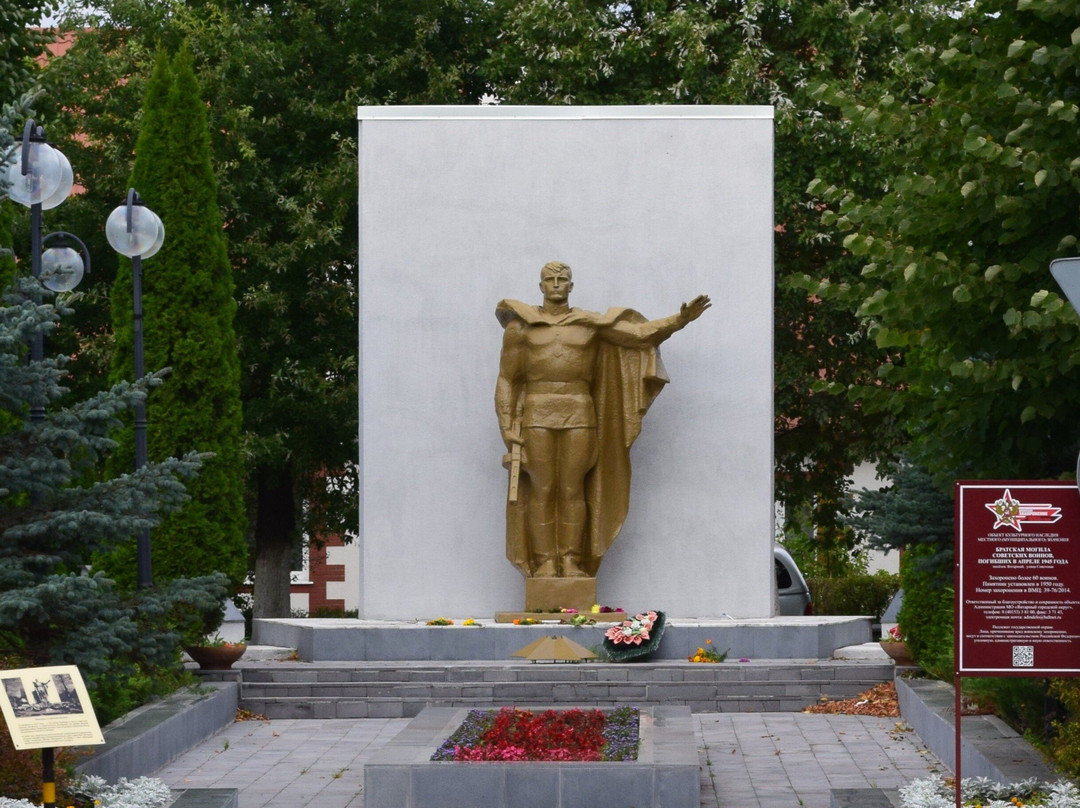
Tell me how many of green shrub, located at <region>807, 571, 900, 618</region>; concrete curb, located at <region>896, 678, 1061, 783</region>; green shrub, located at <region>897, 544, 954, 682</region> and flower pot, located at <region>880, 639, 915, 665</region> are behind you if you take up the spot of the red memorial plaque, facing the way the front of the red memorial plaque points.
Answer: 4

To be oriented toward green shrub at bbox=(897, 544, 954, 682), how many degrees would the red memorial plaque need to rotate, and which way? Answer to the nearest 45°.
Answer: approximately 180°

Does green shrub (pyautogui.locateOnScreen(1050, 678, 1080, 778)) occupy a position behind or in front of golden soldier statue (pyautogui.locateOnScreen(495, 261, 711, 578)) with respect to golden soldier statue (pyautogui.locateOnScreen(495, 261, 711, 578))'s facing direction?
in front

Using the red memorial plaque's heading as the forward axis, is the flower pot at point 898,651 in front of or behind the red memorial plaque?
behind

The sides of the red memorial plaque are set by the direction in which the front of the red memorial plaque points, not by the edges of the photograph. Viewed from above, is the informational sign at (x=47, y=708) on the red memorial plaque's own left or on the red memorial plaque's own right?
on the red memorial plaque's own right

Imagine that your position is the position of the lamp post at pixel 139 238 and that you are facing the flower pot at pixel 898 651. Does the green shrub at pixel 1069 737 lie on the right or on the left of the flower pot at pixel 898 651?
right

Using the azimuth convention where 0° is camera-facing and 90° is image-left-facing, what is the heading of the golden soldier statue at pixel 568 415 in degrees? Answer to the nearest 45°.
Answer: approximately 0°

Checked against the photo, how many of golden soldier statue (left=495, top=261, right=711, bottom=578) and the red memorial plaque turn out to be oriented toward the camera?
2

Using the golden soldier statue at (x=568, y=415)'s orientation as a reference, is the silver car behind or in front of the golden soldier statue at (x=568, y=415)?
behind

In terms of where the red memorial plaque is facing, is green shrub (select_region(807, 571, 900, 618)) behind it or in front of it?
behind

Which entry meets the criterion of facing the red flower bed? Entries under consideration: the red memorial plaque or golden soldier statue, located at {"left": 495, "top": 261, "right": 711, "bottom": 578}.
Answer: the golden soldier statue
